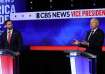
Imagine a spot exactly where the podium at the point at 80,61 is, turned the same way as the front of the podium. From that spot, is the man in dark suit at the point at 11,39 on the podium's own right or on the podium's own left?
on the podium's own right

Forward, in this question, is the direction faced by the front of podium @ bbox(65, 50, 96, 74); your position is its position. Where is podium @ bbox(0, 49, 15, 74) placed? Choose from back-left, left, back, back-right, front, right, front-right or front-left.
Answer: front-right

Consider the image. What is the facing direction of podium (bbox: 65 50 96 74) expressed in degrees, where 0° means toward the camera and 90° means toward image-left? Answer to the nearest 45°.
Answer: approximately 45°

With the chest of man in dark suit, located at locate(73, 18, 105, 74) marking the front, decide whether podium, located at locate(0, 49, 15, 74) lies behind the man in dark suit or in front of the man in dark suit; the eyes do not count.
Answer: in front

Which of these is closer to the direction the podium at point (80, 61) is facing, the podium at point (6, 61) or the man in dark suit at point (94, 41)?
the podium

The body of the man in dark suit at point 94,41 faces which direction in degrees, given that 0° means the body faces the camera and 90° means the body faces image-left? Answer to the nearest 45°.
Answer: approximately 45°
